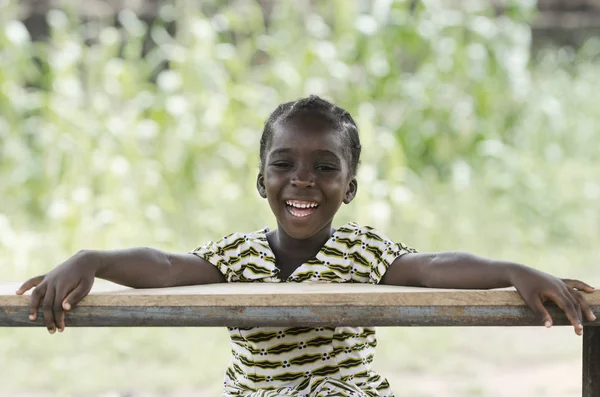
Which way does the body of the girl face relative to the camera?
toward the camera

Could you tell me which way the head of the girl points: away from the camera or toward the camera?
toward the camera
